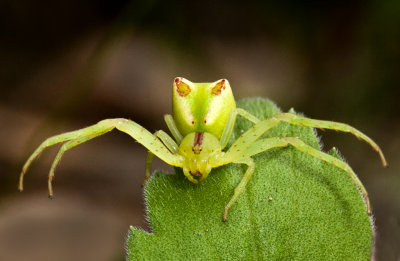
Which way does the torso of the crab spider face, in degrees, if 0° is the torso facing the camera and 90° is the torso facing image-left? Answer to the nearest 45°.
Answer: approximately 0°
